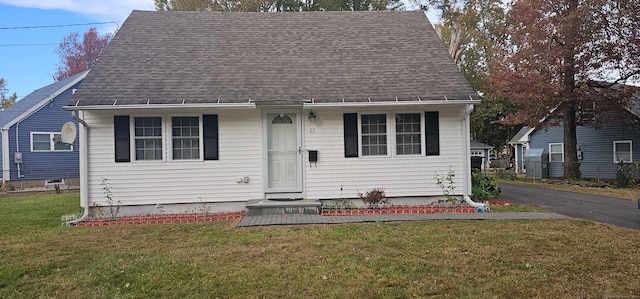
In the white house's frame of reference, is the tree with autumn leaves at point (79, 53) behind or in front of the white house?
behind

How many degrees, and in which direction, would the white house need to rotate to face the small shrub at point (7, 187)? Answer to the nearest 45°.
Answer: approximately 135° to its right

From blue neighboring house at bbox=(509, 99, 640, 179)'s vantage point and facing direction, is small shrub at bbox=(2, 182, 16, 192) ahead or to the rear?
ahead

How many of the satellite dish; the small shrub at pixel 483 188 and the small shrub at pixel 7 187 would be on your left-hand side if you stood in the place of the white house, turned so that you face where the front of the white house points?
1

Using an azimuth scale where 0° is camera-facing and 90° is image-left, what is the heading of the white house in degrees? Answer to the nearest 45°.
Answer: approximately 0°

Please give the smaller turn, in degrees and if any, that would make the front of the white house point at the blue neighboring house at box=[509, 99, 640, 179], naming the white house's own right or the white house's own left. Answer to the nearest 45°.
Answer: approximately 135° to the white house's own left

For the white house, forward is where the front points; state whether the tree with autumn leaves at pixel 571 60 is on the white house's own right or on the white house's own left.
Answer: on the white house's own left
